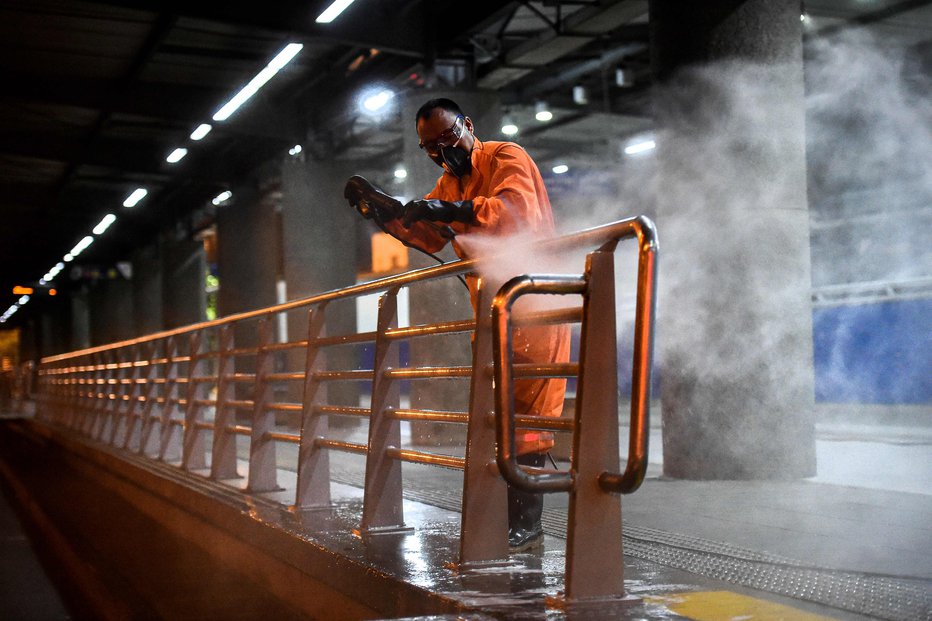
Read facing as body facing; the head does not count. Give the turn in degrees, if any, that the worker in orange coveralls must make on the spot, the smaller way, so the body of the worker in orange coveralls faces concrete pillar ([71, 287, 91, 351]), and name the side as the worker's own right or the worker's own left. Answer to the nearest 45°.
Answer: approximately 135° to the worker's own right

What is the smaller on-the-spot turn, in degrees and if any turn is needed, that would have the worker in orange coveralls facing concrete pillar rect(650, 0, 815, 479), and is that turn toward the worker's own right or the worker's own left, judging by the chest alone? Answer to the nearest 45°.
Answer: approximately 180°

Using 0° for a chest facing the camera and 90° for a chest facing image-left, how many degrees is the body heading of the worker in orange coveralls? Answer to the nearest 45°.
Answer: approximately 45°

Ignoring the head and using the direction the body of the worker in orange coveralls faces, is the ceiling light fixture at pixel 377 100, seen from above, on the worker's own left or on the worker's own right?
on the worker's own right

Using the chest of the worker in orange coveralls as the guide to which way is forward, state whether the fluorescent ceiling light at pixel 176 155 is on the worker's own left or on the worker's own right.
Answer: on the worker's own right

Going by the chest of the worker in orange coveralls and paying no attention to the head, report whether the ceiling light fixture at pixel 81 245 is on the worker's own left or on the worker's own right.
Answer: on the worker's own right

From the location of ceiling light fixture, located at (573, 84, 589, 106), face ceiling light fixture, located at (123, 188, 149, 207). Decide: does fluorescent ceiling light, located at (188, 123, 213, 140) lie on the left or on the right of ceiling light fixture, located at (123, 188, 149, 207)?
left

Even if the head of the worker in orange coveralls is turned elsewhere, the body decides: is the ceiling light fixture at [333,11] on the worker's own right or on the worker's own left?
on the worker's own right

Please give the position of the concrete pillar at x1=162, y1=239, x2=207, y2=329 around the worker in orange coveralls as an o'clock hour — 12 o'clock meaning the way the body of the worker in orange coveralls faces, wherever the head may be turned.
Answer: The concrete pillar is roughly at 4 o'clock from the worker in orange coveralls.

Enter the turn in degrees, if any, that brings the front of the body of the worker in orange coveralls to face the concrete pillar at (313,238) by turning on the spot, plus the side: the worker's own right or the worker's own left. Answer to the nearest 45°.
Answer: approximately 135° to the worker's own right
